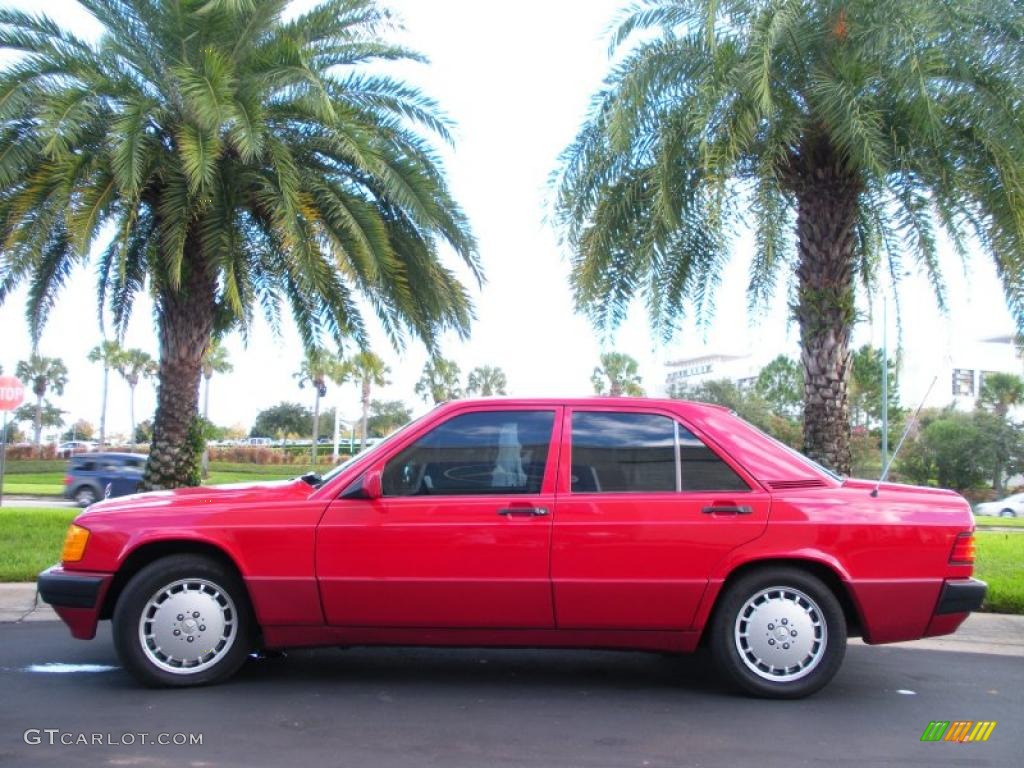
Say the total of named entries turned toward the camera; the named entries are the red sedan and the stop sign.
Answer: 1

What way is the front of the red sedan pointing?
to the viewer's left

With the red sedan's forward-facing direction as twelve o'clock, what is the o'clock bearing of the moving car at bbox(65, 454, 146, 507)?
The moving car is roughly at 2 o'clock from the red sedan.

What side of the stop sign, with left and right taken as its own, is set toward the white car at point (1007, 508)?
left

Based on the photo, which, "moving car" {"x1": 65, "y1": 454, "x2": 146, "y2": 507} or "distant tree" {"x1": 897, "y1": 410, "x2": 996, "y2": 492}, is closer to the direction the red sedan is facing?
the moving car

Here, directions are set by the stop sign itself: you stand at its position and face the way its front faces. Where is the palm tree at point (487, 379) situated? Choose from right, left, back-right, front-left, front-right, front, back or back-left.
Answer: back-left

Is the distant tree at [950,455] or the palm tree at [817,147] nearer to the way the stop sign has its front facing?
the palm tree

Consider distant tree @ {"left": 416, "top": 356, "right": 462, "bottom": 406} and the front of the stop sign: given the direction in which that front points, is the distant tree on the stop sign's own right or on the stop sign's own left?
on the stop sign's own left
